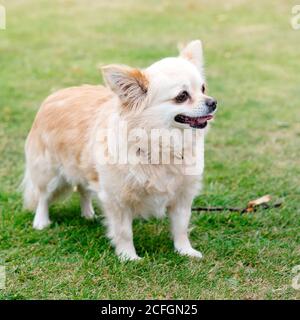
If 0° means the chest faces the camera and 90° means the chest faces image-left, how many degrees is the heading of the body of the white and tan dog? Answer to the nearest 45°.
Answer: approximately 315°

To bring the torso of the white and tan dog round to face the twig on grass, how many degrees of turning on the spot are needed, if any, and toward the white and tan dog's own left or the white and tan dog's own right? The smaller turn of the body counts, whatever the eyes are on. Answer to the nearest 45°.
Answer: approximately 90° to the white and tan dog's own left
